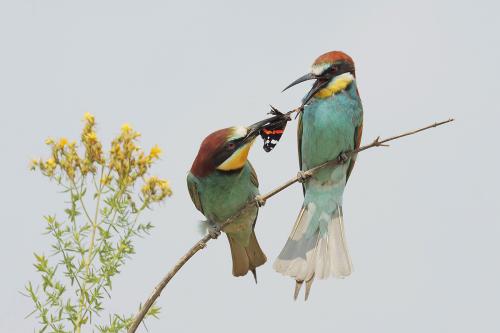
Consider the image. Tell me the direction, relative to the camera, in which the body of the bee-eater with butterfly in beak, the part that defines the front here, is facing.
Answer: toward the camera

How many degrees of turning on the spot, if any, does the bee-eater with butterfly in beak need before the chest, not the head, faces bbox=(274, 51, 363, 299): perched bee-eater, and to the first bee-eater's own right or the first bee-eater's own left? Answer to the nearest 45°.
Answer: approximately 90° to the first bee-eater's own left
